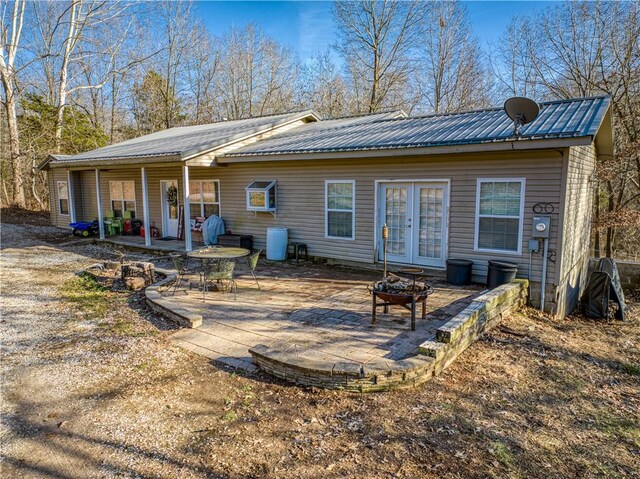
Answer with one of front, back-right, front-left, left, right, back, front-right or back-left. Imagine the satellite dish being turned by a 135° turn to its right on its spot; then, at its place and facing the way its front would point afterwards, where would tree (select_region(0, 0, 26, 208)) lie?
back-right

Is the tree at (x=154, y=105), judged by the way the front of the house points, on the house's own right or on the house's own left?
on the house's own right

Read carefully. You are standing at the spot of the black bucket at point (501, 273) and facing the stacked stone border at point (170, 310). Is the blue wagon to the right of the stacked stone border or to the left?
right

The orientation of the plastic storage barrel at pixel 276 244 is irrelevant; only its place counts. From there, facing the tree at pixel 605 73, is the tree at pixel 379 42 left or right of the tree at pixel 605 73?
left

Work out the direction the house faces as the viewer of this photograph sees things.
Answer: facing the viewer and to the left of the viewer

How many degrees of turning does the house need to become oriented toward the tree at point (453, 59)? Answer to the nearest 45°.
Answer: approximately 135° to its right

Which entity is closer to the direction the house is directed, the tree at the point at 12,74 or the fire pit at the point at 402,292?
the fire pit

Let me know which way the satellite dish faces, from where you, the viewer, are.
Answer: facing away from the viewer

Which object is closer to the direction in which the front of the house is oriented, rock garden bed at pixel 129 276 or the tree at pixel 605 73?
the rock garden bed

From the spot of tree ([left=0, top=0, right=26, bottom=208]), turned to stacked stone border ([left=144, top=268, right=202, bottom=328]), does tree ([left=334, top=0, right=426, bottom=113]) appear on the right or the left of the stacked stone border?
left

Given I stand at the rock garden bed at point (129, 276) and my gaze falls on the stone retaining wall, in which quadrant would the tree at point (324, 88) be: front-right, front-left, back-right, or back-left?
back-left

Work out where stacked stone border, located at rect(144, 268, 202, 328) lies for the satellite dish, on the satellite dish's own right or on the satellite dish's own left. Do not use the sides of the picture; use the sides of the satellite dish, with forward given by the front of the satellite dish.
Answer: on the satellite dish's own left
